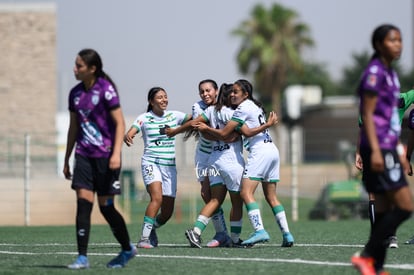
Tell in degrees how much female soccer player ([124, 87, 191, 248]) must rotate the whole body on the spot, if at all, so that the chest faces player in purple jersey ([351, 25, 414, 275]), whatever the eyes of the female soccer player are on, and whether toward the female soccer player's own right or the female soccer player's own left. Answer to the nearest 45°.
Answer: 0° — they already face them

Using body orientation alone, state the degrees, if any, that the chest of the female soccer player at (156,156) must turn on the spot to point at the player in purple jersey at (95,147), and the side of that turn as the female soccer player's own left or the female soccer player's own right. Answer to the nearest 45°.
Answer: approximately 45° to the female soccer player's own right

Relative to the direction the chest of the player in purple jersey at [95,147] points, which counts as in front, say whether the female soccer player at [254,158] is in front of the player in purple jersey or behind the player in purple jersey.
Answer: behind

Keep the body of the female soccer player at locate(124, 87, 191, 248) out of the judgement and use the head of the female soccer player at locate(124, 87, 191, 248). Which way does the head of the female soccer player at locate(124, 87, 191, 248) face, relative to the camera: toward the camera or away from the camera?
toward the camera

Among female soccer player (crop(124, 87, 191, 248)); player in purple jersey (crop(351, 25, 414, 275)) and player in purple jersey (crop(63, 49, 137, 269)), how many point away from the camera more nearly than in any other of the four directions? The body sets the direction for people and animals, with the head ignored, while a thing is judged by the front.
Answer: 0

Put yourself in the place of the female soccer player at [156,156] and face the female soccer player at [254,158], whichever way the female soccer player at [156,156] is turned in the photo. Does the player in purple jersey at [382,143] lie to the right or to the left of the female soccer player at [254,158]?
right

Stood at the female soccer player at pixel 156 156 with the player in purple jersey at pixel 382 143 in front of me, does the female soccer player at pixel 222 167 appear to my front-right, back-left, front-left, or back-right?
front-left

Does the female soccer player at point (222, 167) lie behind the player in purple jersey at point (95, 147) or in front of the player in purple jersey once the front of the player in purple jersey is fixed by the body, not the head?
behind

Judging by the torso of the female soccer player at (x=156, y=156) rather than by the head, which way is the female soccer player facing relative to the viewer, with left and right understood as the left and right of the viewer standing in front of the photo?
facing the viewer and to the right of the viewer
